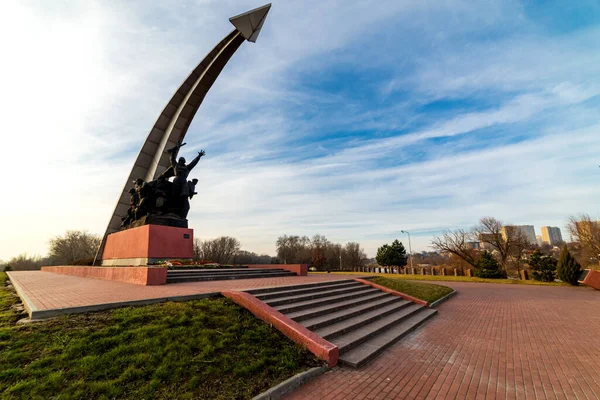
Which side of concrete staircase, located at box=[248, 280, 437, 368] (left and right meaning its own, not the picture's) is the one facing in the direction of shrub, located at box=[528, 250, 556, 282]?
left

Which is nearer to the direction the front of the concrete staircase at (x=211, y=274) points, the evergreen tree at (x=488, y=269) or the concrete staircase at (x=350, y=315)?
the concrete staircase

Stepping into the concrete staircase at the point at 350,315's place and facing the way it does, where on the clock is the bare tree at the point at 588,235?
The bare tree is roughly at 9 o'clock from the concrete staircase.

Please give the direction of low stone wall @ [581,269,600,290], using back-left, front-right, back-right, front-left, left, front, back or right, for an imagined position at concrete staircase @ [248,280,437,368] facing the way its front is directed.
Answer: left

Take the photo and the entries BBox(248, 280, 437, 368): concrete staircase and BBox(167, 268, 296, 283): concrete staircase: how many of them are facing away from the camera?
0

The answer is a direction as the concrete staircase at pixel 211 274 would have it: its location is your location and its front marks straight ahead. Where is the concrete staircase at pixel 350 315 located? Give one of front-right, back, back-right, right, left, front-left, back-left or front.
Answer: front

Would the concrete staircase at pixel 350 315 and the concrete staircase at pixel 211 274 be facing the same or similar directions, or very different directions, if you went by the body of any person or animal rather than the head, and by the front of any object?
same or similar directions

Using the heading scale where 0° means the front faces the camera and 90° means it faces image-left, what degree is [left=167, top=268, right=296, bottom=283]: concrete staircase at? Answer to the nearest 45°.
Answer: approximately 315°

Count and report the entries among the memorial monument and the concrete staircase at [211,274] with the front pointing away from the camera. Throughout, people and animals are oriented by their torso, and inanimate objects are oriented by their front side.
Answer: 0

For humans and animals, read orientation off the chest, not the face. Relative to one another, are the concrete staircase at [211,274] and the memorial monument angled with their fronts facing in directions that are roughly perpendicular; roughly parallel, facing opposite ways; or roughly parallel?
roughly parallel

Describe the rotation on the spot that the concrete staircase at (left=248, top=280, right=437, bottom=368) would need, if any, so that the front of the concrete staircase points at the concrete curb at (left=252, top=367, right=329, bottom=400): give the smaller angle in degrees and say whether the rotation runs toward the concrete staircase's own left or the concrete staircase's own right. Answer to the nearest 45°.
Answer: approximately 45° to the concrete staircase's own right

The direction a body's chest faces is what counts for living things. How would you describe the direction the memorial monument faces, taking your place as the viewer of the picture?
facing the viewer and to the right of the viewer

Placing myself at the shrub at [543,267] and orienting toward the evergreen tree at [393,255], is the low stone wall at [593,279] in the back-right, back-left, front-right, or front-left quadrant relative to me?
back-left

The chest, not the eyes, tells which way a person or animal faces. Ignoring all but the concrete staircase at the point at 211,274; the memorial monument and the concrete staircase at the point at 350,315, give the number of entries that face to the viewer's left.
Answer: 0
